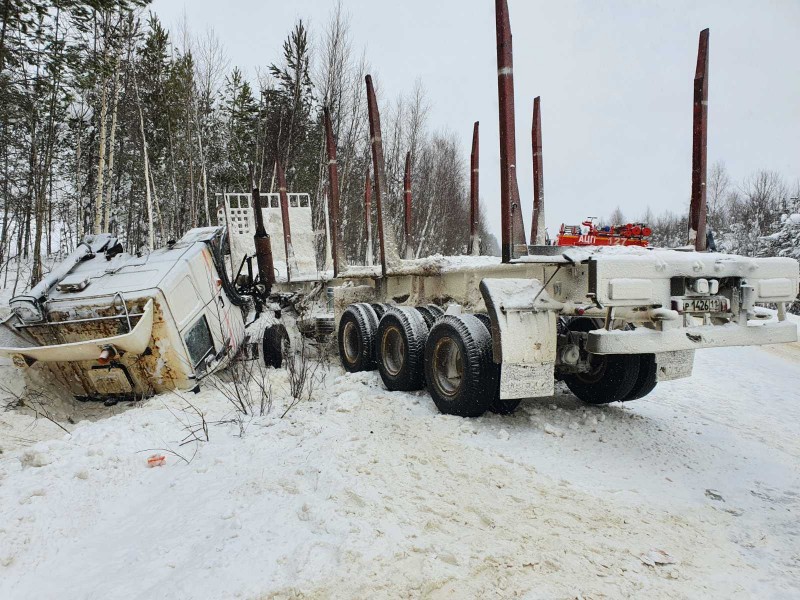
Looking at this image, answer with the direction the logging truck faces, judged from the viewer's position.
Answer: facing away from the viewer and to the left of the viewer

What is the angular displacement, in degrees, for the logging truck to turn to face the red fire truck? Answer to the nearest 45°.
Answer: approximately 90° to its right

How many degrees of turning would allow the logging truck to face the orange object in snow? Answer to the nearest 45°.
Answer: approximately 90° to its left
